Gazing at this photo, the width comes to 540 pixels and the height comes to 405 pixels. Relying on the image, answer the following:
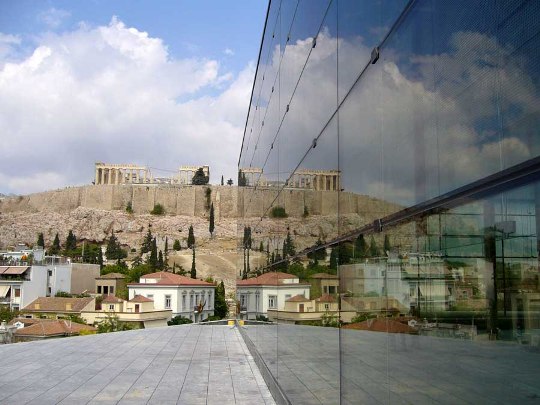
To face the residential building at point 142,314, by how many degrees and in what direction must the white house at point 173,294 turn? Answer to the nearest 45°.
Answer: approximately 45° to its right

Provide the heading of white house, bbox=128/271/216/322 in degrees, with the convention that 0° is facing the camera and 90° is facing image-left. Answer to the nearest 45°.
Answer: approximately 315°
